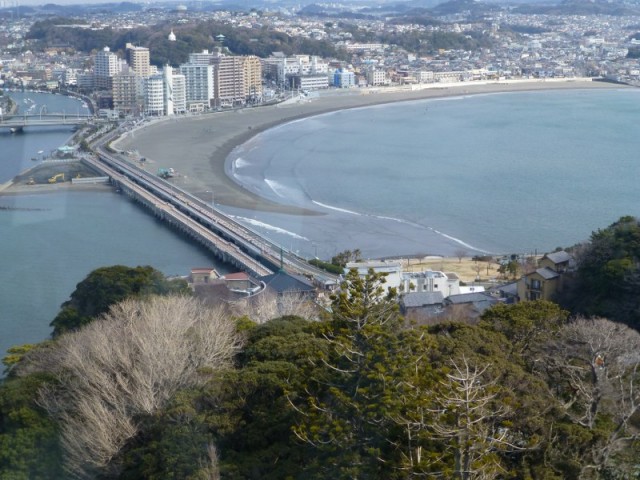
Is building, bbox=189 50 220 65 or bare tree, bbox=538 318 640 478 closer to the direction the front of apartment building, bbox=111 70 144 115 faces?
the bare tree

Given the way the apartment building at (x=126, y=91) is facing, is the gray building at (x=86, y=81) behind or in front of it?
behind

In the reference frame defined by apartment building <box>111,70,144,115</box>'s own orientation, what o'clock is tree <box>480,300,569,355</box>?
The tree is roughly at 12 o'clock from the apartment building.

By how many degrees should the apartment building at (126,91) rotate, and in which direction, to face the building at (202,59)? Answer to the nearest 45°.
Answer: approximately 135° to its left

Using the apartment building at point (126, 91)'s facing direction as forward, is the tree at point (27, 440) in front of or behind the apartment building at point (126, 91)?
in front

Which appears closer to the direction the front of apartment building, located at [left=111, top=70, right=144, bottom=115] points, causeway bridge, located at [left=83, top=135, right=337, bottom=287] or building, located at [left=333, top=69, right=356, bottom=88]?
the causeway bridge

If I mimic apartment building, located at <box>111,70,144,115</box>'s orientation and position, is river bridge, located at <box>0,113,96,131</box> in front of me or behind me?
in front

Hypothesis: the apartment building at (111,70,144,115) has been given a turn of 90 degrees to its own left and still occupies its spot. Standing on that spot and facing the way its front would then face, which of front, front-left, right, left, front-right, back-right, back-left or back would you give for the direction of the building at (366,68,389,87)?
front-left

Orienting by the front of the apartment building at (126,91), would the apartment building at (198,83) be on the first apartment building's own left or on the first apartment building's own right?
on the first apartment building's own left

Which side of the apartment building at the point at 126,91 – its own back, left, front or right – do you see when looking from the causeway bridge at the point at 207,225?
front

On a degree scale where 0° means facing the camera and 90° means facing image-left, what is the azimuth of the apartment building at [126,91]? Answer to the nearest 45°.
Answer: approximately 0°

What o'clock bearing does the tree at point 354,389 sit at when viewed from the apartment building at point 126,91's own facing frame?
The tree is roughly at 12 o'clock from the apartment building.

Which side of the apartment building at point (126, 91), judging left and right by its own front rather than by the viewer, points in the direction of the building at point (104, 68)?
back

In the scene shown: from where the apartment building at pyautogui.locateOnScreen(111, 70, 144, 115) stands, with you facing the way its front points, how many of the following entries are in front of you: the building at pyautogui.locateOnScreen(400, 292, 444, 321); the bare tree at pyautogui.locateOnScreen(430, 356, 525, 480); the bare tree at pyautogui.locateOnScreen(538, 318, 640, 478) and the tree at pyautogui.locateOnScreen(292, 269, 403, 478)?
4

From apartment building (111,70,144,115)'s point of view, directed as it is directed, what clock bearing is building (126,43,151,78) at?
The building is roughly at 6 o'clock from the apartment building.
